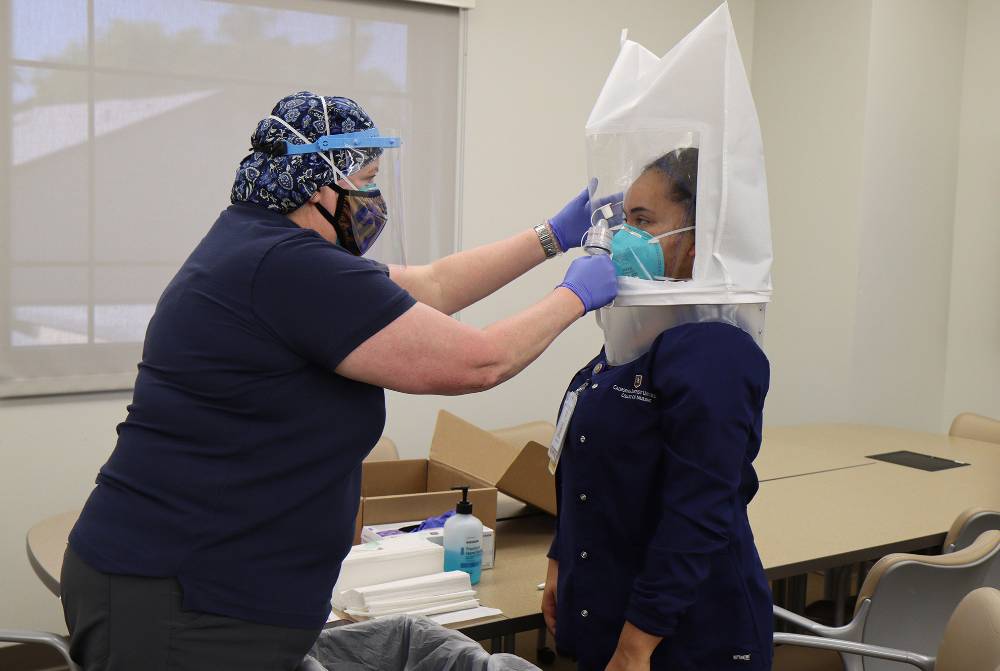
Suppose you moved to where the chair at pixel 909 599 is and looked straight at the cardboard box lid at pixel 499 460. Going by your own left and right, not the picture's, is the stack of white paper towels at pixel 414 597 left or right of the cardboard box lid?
left

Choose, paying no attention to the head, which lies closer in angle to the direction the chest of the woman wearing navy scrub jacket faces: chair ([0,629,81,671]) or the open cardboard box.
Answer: the chair

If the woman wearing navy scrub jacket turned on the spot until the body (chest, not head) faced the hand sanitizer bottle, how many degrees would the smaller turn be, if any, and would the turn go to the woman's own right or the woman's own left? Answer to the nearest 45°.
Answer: approximately 90° to the woman's own right

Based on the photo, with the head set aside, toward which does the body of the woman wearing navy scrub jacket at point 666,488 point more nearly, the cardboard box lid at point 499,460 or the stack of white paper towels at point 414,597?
the stack of white paper towels

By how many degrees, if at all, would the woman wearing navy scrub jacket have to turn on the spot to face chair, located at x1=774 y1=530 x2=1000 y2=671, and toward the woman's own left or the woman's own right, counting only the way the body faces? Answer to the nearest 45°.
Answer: approximately 180°

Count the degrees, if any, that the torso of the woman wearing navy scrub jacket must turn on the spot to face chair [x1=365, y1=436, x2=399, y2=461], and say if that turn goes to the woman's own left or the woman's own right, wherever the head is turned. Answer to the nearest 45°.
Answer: approximately 90° to the woman's own right

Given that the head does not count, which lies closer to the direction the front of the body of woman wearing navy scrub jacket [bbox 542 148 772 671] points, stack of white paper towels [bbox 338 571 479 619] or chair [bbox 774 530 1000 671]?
the stack of white paper towels

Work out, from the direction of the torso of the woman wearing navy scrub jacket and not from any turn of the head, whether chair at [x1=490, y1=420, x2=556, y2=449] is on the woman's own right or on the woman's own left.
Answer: on the woman's own right
